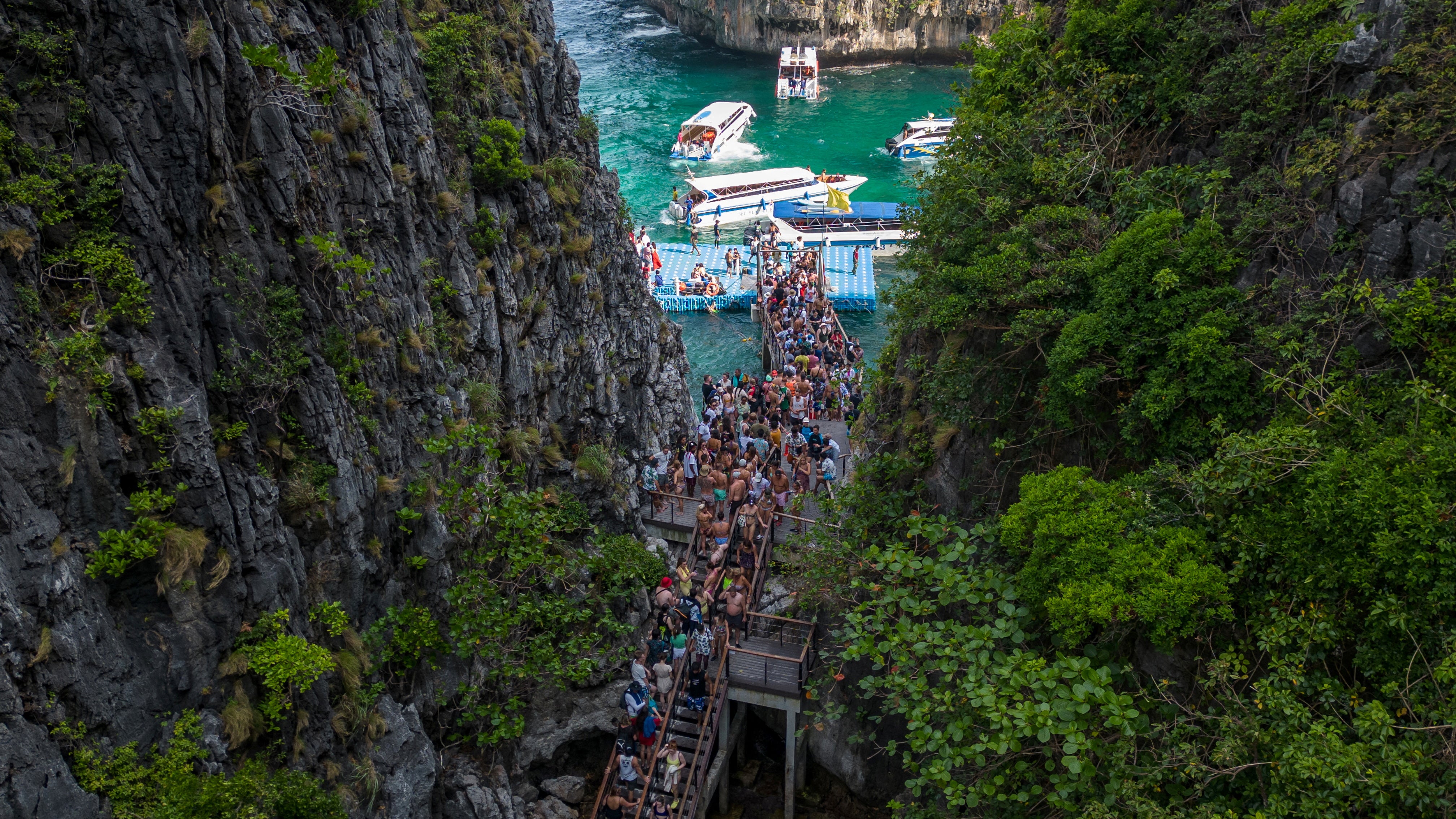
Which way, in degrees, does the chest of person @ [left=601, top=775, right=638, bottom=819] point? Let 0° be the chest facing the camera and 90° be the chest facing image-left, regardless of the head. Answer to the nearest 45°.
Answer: approximately 180°

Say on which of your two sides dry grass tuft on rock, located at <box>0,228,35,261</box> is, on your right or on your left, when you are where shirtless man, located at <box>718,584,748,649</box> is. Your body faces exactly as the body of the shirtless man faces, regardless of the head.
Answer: on your right

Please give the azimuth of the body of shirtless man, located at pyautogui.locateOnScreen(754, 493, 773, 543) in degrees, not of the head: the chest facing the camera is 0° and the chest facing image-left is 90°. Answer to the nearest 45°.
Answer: approximately 0°

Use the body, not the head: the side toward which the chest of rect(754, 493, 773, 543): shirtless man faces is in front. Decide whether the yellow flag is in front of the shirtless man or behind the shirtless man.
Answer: behind
